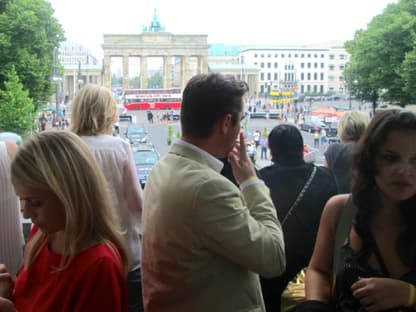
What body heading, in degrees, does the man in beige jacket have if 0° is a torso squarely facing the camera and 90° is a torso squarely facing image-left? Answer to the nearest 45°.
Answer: approximately 225°

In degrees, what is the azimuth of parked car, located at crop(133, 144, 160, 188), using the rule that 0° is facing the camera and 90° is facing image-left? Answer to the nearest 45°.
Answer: approximately 0°

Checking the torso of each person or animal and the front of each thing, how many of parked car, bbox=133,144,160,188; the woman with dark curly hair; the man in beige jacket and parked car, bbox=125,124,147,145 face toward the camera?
3

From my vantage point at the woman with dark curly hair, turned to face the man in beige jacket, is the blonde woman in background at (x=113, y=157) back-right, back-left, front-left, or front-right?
front-right

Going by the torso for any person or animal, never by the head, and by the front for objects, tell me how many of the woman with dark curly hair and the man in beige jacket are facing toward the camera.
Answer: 1

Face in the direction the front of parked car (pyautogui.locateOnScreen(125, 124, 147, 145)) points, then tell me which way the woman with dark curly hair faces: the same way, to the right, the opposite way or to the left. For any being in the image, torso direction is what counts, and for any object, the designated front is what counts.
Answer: the same way

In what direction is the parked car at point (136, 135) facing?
toward the camera

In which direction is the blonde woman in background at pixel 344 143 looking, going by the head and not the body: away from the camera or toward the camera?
away from the camera

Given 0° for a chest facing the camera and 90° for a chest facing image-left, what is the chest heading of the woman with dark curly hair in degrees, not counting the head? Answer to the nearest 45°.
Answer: approximately 0°

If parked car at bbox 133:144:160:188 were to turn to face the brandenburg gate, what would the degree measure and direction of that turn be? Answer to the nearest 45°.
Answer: approximately 180°

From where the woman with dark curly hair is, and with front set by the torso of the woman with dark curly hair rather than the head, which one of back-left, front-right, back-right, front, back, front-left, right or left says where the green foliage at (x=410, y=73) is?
back

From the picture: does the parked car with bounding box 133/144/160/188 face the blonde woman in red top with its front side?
yes
